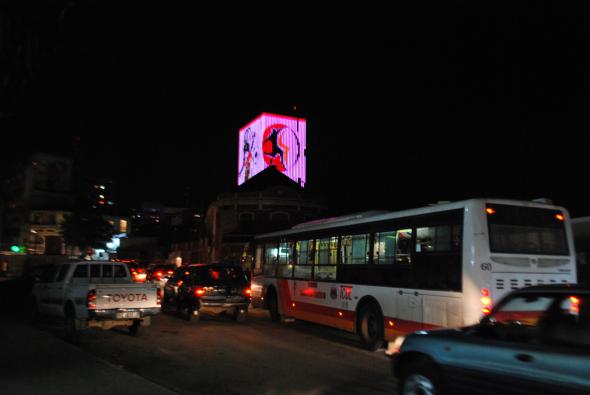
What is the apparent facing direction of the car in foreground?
to the viewer's left

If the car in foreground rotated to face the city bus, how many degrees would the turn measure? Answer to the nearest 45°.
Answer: approximately 90° to its right

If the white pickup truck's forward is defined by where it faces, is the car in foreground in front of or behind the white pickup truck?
behind

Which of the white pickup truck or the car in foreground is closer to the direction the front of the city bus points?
the white pickup truck

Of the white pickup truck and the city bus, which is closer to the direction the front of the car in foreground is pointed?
the white pickup truck

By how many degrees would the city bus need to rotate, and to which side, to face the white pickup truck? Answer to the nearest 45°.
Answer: approximately 45° to its left

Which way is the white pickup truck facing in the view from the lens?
facing away from the viewer and to the left of the viewer

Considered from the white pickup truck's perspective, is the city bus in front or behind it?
behind

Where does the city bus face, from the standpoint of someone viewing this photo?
facing away from the viewer and to the left of the viewer
